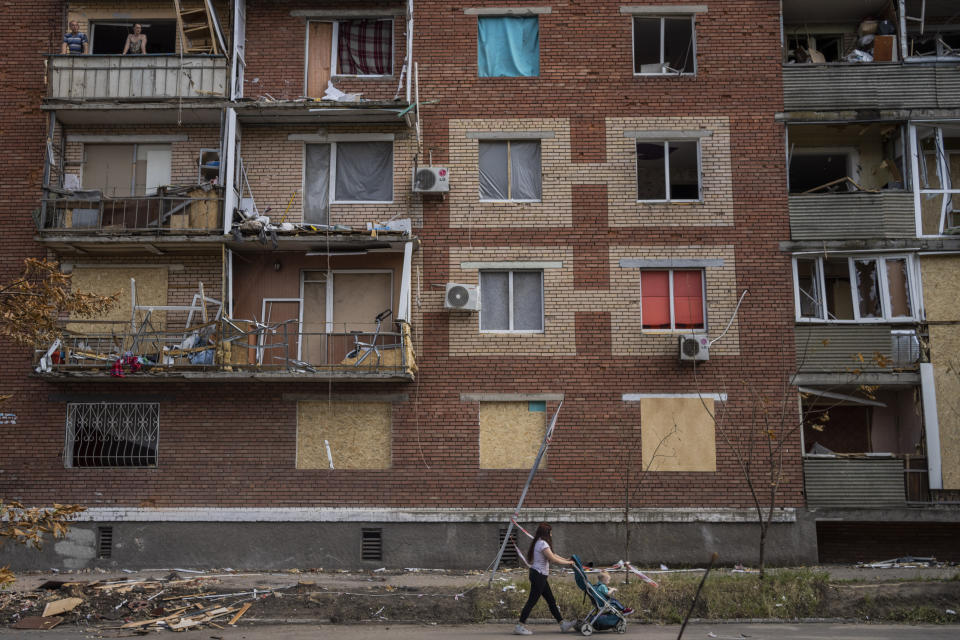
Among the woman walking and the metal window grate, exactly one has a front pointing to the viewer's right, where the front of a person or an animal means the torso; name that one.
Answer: the woman walking

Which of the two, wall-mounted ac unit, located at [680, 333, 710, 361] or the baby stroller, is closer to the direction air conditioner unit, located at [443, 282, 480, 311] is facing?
the baby stroller

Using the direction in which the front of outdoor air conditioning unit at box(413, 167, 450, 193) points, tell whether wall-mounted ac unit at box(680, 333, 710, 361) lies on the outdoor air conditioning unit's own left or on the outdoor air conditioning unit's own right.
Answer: on the outdoor air conditioning unit's own left

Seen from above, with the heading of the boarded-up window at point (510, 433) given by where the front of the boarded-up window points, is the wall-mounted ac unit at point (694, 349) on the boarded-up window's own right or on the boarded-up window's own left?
on the boarded-up window's own left

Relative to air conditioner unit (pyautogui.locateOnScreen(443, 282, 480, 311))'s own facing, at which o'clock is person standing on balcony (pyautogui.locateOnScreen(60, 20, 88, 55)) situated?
The person standing on balcony is roughly at 3 o'clock from the air conditioner unit.

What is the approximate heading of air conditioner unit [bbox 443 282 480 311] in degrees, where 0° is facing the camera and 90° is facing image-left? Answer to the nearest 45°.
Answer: approximately 0°

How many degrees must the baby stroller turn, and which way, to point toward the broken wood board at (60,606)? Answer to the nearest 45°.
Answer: approximately 180°

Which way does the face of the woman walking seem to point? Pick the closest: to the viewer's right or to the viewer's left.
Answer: to the viewer's right

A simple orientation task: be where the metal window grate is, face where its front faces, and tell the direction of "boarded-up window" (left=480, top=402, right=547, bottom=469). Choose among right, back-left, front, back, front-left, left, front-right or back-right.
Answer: left

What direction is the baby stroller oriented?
to the viewer's right

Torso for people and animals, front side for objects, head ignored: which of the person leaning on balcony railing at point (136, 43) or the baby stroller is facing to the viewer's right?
the baby stroller
